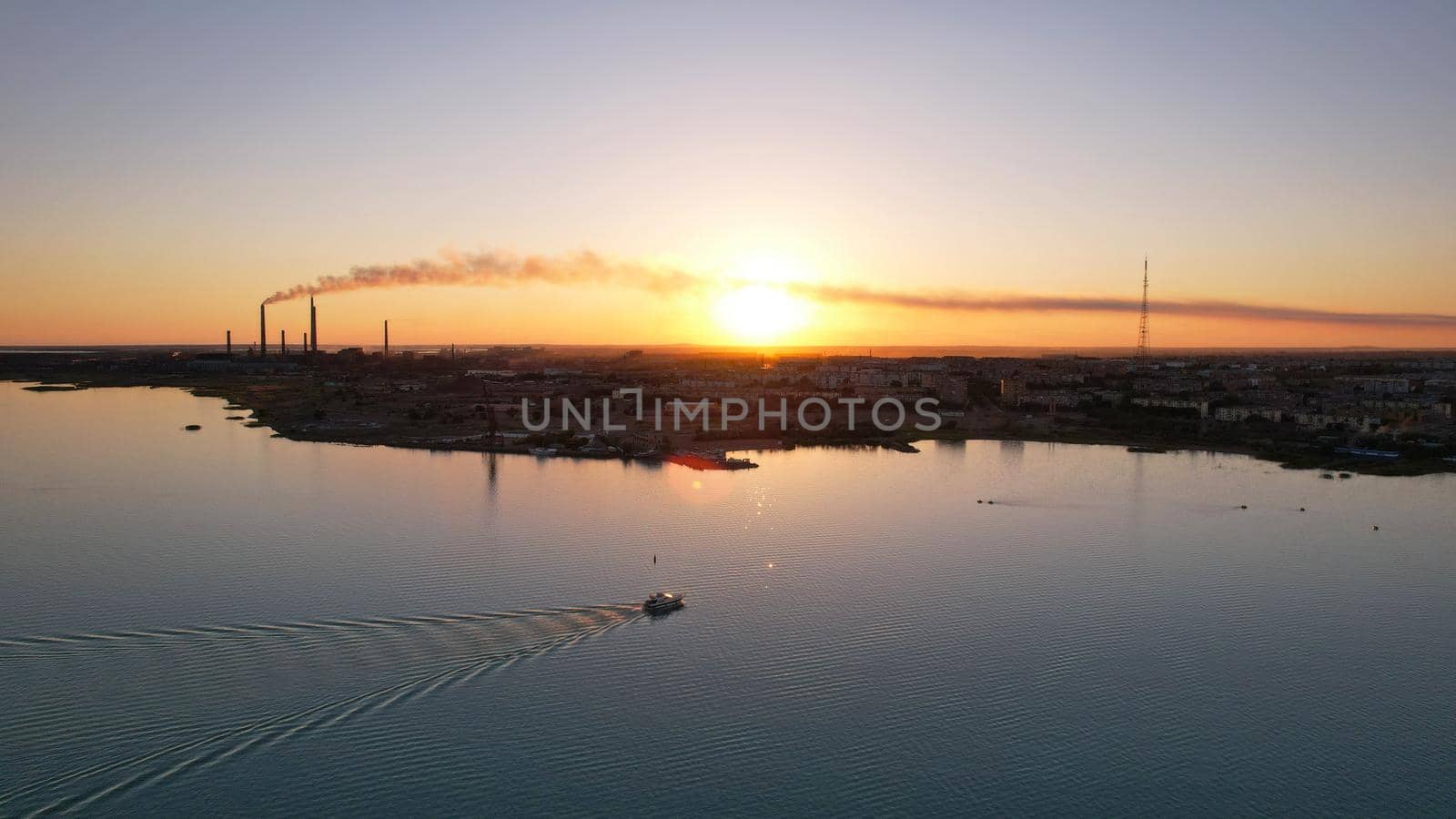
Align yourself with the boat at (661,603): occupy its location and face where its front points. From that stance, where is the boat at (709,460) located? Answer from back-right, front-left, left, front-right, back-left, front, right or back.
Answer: front-left

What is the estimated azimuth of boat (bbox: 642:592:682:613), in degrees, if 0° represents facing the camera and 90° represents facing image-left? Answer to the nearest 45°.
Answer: approximately 225°
